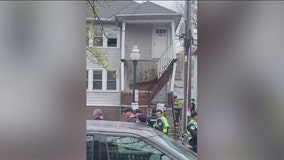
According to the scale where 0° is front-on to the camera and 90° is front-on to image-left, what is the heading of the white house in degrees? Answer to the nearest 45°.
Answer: approximately 0°

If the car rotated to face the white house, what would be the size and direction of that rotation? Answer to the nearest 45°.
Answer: approximately 90° to its left

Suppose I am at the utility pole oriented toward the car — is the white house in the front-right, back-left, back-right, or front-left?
back-right

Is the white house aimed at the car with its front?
yes

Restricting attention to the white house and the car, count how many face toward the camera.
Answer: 1

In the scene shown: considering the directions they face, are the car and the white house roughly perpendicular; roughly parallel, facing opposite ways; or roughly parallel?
roughly perpendicular

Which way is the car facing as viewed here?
to the viewer's right

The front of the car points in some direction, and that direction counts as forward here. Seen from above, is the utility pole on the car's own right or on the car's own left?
on the car's own left
